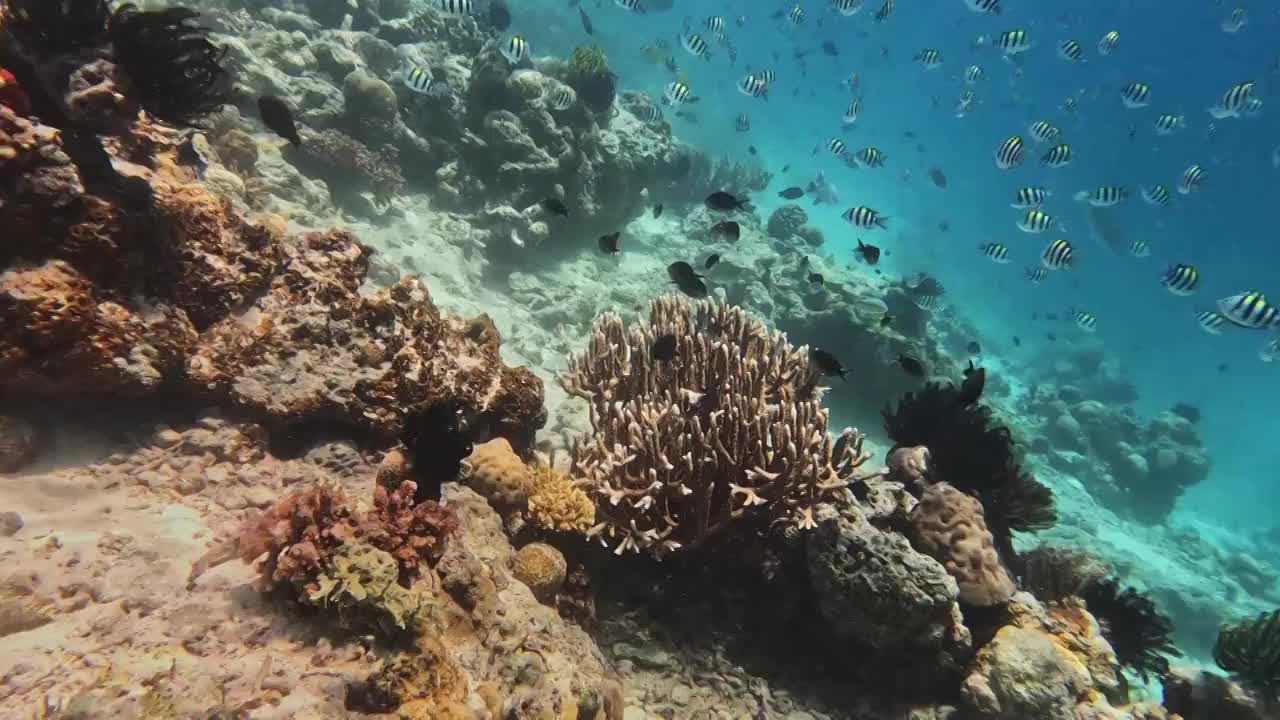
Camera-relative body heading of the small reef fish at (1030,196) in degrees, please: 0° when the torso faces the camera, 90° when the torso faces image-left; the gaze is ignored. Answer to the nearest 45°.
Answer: approximately 90°

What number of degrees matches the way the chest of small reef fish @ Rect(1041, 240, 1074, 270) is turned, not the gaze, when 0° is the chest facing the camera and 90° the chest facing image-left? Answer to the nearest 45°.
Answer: approximately 90°

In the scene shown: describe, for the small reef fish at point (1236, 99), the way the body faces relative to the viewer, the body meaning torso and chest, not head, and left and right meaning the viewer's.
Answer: facing to the right of the viewer
